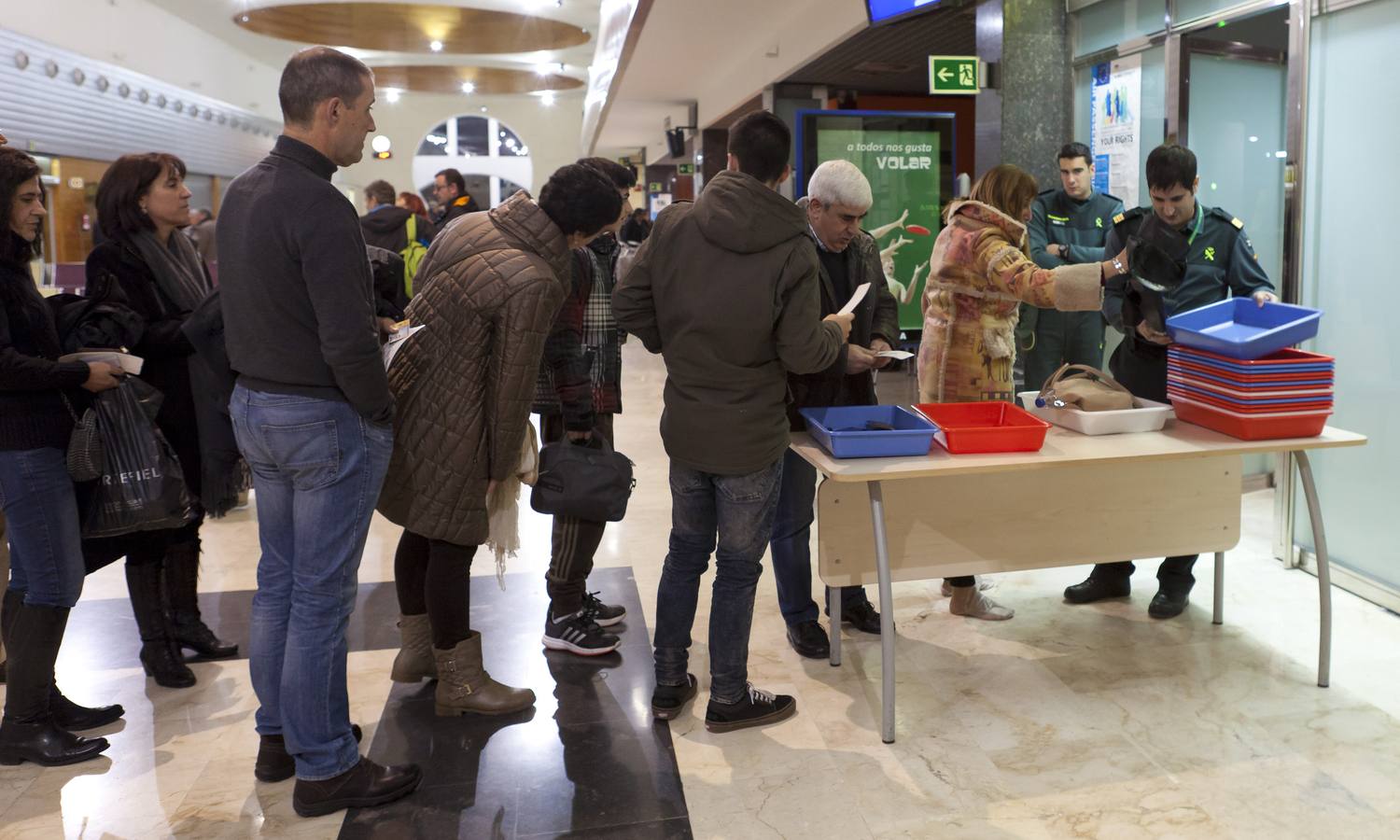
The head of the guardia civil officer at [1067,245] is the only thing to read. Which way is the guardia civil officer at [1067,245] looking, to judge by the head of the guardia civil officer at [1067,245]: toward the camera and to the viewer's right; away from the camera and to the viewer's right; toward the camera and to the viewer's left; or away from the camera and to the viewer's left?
toward the camera and to the viewer's left

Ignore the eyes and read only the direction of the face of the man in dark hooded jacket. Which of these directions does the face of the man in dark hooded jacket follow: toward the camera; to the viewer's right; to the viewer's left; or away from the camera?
away from the camera

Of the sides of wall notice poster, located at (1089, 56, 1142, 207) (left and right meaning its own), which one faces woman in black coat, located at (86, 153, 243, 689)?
front

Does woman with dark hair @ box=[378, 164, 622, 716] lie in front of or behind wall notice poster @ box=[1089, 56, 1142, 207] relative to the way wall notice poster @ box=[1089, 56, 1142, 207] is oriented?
in front

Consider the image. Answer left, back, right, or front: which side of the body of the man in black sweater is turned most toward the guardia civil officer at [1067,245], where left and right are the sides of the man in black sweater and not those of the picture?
front

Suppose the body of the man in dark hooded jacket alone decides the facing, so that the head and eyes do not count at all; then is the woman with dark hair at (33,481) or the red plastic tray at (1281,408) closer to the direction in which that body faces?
the red plastic tray

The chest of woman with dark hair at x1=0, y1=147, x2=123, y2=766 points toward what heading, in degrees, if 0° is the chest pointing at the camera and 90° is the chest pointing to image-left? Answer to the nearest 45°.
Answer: approximately 270°

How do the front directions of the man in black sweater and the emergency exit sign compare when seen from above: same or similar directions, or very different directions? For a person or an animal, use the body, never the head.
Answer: very different directions
